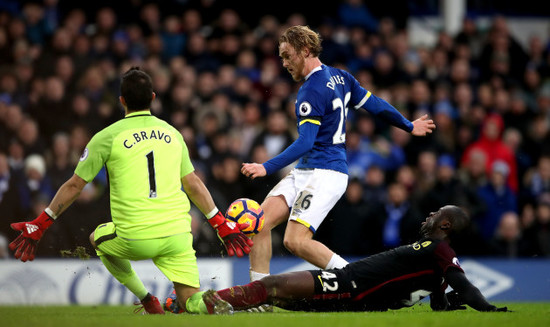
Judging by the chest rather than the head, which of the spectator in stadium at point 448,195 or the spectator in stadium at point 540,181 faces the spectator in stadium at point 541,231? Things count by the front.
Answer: the spectator in stadium at point 540,181

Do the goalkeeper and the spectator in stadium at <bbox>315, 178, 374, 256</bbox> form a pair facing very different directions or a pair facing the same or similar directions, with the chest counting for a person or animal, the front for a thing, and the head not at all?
very different directions

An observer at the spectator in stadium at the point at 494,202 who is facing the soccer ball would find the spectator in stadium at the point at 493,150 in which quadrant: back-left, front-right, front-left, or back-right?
back-right

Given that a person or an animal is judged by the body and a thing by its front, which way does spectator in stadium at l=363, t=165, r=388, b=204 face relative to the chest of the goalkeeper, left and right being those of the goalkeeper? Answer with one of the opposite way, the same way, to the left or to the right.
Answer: the opposite way

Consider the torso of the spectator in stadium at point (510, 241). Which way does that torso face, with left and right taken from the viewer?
facing the viewer

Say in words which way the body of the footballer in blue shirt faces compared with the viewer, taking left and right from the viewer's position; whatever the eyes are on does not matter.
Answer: facing to the left of the viewer

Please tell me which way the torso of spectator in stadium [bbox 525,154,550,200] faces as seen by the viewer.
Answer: toward the camera

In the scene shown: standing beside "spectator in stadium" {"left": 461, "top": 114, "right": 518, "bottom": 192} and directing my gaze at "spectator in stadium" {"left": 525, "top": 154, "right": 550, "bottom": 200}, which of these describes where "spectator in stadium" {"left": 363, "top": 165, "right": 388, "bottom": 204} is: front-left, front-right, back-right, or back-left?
back-right

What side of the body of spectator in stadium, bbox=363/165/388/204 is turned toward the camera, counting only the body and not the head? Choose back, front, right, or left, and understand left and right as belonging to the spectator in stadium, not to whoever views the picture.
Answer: front

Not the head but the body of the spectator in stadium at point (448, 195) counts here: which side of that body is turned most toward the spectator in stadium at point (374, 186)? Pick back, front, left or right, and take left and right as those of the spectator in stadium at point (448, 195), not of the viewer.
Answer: right

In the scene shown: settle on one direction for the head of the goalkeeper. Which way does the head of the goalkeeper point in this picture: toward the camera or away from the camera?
away from the camera

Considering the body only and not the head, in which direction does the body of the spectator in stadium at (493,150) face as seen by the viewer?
toward the camera

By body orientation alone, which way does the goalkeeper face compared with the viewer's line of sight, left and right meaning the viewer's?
facing away from the viewer
